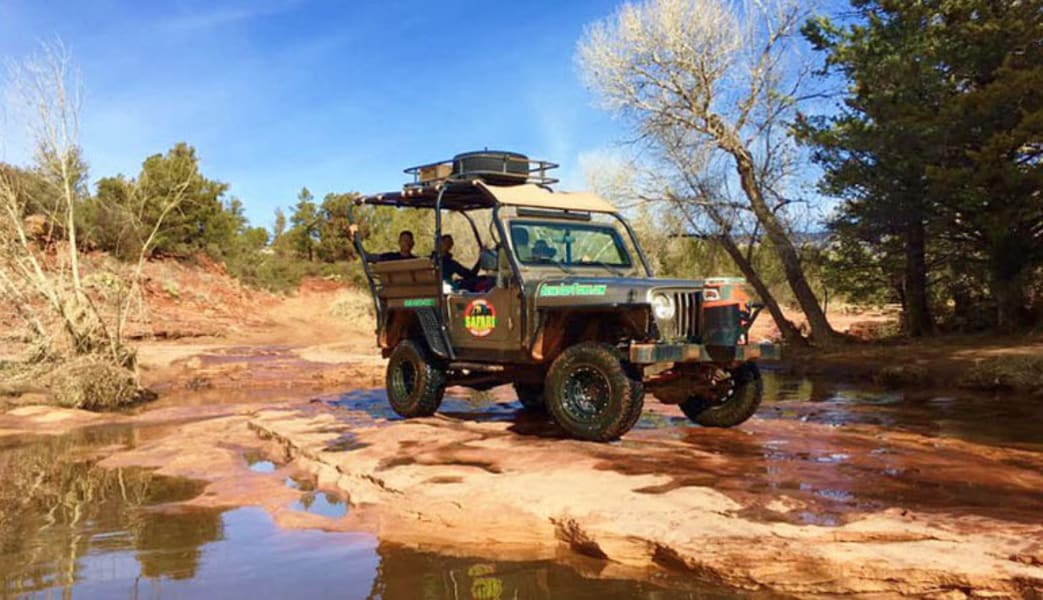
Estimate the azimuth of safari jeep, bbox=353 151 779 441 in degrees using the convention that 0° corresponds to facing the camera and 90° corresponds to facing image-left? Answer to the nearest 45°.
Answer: approximately 315°
